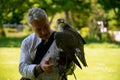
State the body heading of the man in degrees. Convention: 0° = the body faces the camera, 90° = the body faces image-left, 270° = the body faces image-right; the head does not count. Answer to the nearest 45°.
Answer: approximately 315°
